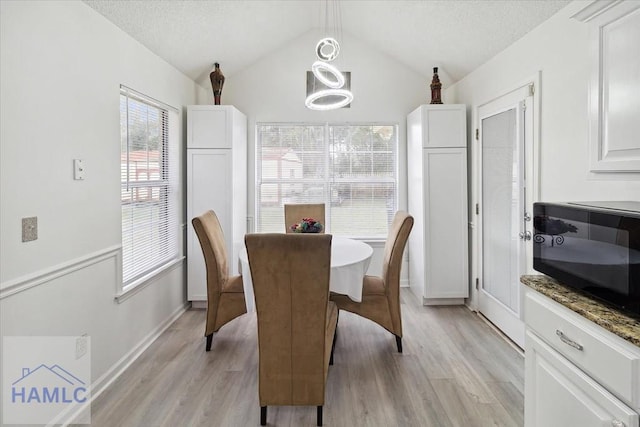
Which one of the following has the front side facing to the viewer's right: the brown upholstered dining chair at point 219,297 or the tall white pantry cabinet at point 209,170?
the brown upholstered dining chair

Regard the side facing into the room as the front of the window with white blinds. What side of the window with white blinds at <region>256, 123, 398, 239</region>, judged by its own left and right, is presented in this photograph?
front

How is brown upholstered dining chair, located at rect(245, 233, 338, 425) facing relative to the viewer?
away from the camera

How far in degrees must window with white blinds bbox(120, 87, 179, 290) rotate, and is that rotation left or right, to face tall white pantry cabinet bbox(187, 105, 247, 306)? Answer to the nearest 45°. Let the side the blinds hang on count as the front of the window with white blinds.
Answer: approximately 90° to its left

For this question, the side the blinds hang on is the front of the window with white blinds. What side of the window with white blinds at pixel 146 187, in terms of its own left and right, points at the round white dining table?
front

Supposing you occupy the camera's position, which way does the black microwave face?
facing the viewer and to the left of the viewer

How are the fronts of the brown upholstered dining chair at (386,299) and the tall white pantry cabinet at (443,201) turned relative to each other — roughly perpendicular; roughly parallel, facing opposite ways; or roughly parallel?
roughly perpendicular

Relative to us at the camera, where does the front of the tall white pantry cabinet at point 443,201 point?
facing the viewer

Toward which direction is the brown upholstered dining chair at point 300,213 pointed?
toward the camera

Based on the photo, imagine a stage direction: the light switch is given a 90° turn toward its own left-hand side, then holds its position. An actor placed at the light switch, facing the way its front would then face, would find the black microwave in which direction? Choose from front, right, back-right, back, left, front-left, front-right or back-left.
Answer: right

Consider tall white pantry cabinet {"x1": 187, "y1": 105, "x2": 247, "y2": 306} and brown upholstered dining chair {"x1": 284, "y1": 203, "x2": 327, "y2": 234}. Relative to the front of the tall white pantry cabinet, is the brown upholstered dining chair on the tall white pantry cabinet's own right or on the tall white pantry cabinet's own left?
on the tall white pantry cabinet's own left

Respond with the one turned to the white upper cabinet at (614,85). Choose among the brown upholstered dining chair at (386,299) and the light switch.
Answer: the light switch

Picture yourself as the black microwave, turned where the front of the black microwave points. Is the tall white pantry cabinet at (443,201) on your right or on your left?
on your right

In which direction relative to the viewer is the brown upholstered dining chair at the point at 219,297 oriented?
to the viewer's right

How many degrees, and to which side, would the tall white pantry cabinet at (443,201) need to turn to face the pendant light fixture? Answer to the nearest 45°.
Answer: approximately 45° to its right
